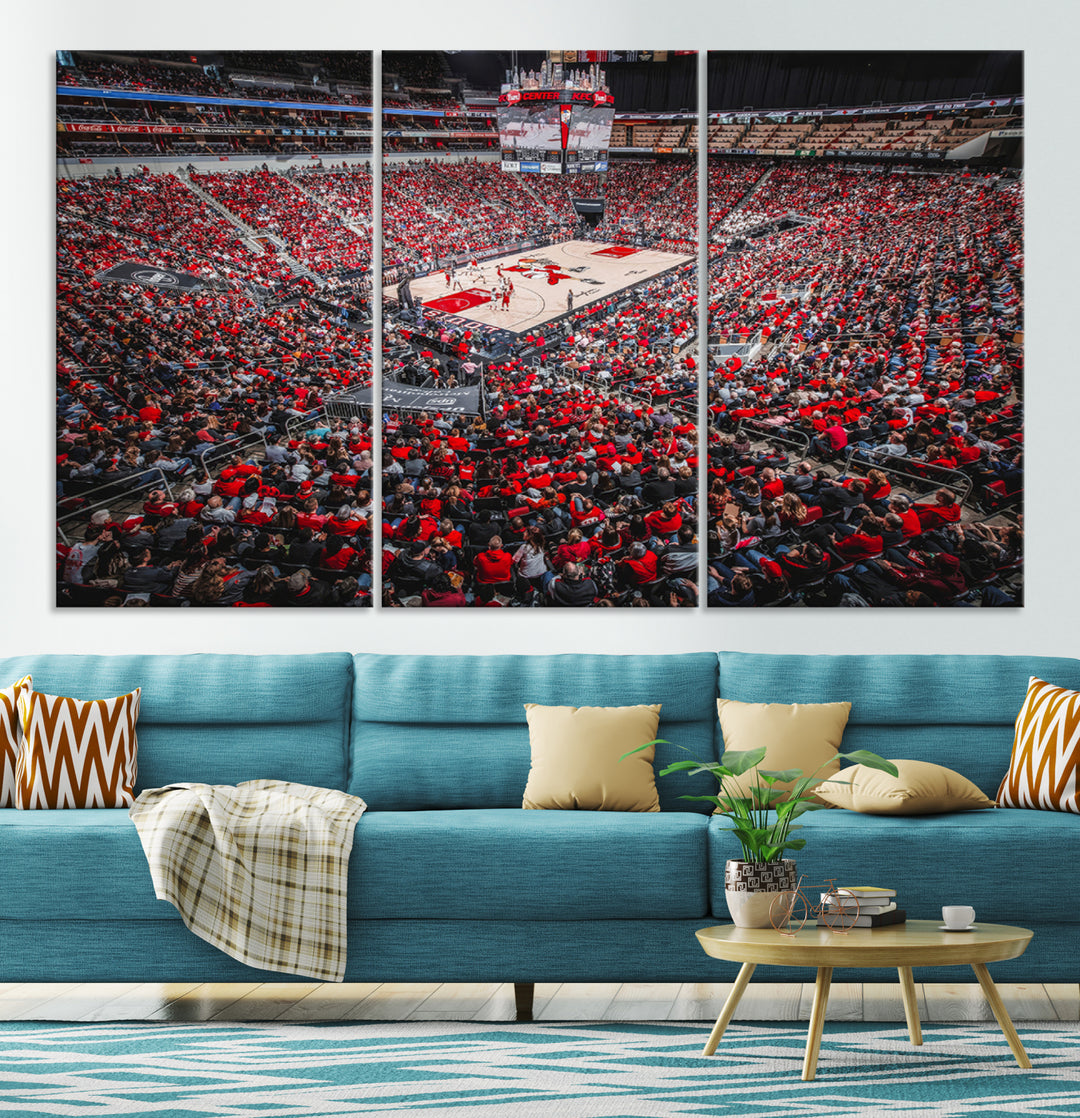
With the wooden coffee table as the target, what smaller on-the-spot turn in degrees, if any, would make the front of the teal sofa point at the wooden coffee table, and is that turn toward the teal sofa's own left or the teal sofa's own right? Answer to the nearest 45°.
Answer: approximately 45° to the teal sofa's own left

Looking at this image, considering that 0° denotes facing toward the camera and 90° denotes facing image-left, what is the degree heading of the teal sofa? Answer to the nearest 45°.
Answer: approximately 0°

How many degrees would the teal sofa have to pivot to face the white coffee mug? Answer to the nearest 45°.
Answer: approximately 45° to its left
